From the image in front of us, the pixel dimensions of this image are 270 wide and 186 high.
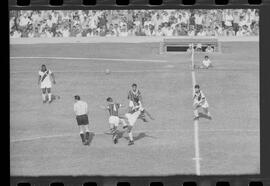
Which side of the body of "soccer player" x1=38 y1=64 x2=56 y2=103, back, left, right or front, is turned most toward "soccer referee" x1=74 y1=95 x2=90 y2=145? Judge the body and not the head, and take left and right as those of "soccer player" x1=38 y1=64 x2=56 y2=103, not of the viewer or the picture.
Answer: front

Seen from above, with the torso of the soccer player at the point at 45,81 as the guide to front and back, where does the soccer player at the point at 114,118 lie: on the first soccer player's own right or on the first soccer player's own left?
on the first soccer player's own left

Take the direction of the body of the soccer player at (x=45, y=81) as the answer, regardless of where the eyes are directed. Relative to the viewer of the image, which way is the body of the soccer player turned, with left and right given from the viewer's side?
facing the viewer

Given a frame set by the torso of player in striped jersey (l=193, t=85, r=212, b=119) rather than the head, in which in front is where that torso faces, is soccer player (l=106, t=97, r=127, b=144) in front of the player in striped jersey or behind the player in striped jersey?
in front

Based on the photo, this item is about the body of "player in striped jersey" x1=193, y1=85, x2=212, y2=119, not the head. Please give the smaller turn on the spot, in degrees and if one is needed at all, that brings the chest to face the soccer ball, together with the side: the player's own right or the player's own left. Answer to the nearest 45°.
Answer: approximately 45° to the player's own right

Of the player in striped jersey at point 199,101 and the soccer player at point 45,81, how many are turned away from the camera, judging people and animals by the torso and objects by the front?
0

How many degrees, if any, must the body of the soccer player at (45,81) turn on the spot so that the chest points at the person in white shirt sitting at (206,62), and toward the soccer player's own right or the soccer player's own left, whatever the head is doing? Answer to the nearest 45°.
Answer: approximately 90° to the soccer player's own left

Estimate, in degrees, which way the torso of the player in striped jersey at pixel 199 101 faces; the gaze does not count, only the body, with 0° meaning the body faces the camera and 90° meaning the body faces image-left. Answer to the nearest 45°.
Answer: approximately 45°
